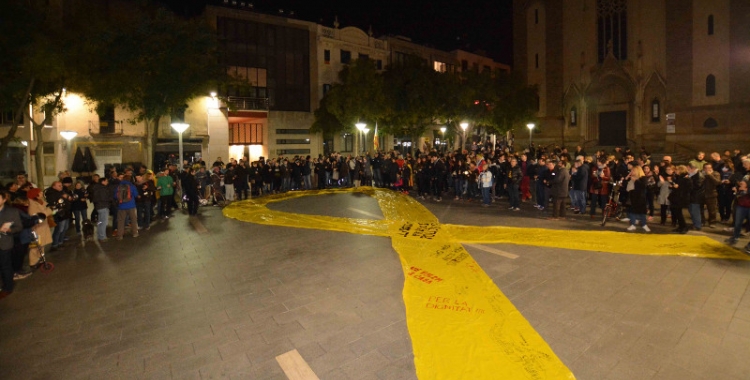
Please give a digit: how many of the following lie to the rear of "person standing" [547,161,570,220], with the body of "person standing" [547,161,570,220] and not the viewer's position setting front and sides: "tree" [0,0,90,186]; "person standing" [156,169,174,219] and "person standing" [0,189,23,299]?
0

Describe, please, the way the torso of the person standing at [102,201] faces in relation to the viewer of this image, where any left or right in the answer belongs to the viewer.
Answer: facing to the right of the viewer

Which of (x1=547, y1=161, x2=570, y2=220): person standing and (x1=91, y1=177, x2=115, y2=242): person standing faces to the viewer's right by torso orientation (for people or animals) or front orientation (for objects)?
(x1=91, y1=177, x2=115, y2=242): person standing

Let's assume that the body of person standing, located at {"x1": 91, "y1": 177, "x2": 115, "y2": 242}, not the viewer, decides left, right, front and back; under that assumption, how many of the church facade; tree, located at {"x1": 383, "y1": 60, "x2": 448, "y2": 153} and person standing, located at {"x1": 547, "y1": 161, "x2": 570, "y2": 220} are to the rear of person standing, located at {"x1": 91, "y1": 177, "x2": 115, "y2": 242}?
0

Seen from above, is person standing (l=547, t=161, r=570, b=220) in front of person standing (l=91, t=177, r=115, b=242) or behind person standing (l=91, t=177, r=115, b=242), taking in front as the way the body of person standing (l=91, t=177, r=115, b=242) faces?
in front

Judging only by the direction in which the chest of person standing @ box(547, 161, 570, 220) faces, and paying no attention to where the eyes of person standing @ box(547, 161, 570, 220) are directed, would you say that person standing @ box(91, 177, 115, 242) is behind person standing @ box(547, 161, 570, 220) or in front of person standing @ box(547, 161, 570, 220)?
in front

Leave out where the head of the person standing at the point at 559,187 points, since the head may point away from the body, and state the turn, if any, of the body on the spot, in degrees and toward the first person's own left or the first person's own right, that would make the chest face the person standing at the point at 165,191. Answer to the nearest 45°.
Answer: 0° — they already face them

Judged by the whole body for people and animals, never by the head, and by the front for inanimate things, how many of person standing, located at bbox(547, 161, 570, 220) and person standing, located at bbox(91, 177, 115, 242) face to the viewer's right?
1

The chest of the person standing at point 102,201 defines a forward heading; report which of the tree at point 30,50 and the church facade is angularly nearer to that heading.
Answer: the church facade

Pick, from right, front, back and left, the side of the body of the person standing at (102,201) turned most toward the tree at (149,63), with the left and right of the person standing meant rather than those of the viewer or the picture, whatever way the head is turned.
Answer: left
